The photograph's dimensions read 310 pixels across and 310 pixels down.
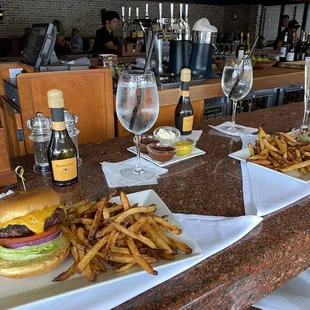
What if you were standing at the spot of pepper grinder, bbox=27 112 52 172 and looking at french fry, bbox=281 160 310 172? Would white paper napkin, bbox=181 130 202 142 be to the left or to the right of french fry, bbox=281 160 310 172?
left

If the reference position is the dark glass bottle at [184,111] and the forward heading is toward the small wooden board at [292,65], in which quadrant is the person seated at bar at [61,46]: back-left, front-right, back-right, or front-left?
front-left

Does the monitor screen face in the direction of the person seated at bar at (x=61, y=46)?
no

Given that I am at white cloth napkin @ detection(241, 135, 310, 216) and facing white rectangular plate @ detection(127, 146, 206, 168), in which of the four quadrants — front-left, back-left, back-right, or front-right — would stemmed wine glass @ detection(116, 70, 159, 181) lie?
front-left
